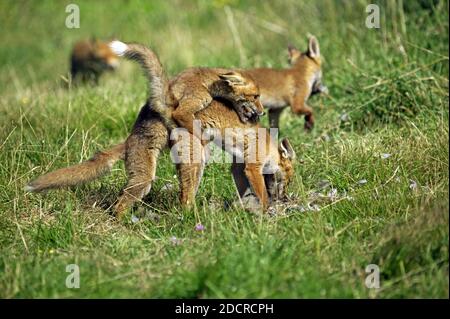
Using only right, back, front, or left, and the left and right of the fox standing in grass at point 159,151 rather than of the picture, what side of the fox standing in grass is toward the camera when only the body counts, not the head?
right

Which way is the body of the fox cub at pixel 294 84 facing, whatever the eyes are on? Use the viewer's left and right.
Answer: facing to the right of the viewer
